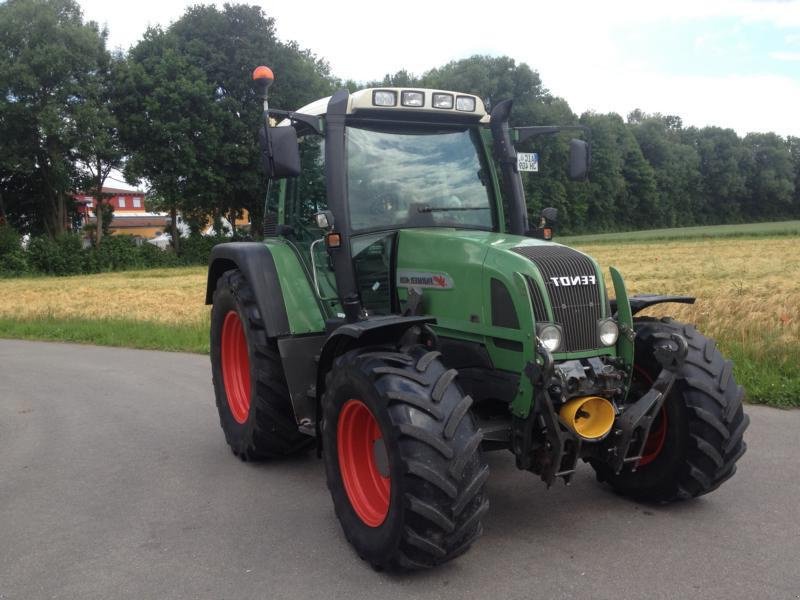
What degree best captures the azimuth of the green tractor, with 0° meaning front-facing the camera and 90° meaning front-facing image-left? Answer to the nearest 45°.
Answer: approximately 315°

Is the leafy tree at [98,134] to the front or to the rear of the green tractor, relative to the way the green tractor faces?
to the rear

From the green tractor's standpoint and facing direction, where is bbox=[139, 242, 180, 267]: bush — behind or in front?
behind

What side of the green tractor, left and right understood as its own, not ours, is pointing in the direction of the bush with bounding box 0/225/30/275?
back

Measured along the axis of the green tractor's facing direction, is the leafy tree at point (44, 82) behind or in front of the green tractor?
behind

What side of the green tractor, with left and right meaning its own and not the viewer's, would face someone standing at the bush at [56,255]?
back

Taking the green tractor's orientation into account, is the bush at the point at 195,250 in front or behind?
behind

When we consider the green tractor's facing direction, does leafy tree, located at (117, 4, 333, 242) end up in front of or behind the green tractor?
behind
